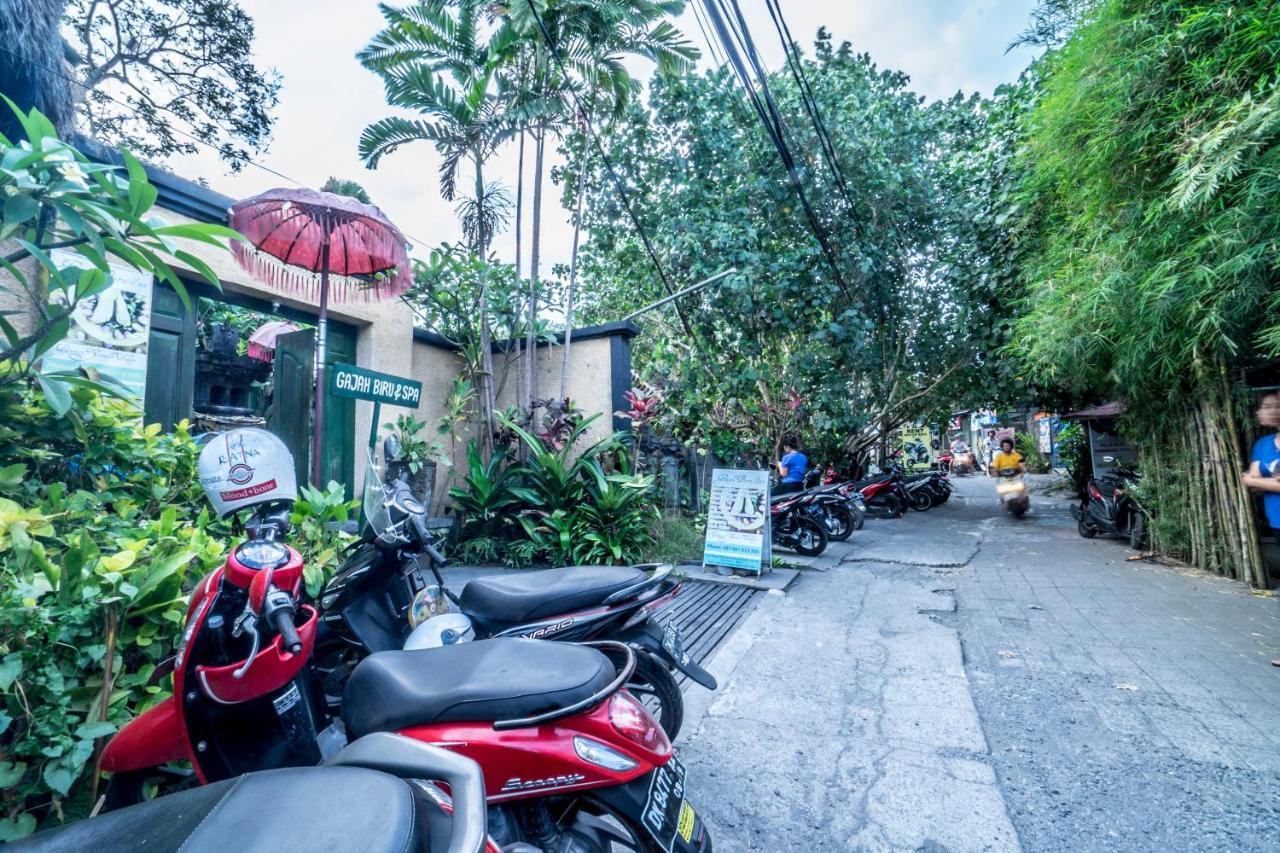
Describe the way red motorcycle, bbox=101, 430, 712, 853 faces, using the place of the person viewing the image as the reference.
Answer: facing away from the viewer and to the left of the viewer

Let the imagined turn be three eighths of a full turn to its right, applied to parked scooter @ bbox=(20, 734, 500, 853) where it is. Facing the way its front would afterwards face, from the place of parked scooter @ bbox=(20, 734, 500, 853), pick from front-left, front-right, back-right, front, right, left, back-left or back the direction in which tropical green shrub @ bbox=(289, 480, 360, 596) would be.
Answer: front-left

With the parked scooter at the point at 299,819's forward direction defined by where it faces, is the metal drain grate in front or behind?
behind

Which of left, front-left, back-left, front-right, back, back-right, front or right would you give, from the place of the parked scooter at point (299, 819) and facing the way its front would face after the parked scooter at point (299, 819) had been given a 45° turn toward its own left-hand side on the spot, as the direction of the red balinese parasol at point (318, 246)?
back-right

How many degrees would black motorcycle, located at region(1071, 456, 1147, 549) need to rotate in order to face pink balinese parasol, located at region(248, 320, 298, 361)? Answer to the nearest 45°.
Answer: approximately 90° to its right

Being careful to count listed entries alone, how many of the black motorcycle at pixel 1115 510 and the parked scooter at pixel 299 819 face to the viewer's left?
1

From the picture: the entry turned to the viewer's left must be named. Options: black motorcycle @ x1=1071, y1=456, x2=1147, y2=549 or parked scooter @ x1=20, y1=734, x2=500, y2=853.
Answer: the parked scooter

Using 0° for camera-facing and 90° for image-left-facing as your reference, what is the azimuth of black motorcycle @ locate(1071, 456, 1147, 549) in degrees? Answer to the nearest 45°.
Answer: approximately 315°

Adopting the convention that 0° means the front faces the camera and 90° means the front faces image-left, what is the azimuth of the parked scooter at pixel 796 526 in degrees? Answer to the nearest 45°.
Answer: approximately 135°

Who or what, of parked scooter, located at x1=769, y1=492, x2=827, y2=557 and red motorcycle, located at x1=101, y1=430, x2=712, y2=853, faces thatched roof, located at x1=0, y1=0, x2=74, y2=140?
the red motorcycle

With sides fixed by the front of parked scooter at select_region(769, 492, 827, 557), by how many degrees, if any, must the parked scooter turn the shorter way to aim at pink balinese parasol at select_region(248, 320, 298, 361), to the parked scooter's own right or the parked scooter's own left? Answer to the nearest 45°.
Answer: approximately 45° to the parked scooter's own left

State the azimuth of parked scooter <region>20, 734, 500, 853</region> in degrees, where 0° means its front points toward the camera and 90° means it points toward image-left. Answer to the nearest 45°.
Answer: approximately 90°

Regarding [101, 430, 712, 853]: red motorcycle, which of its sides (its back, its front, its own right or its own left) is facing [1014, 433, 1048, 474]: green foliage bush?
right

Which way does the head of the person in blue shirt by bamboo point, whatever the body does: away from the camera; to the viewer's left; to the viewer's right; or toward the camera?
to the viewer's left

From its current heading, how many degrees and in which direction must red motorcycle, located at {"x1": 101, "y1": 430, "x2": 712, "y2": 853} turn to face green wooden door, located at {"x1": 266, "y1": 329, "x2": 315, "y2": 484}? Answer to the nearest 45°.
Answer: approximately 45° to its right

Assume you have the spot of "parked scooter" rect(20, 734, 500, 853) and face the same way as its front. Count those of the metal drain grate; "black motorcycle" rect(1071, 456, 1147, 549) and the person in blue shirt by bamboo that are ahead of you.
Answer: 0
